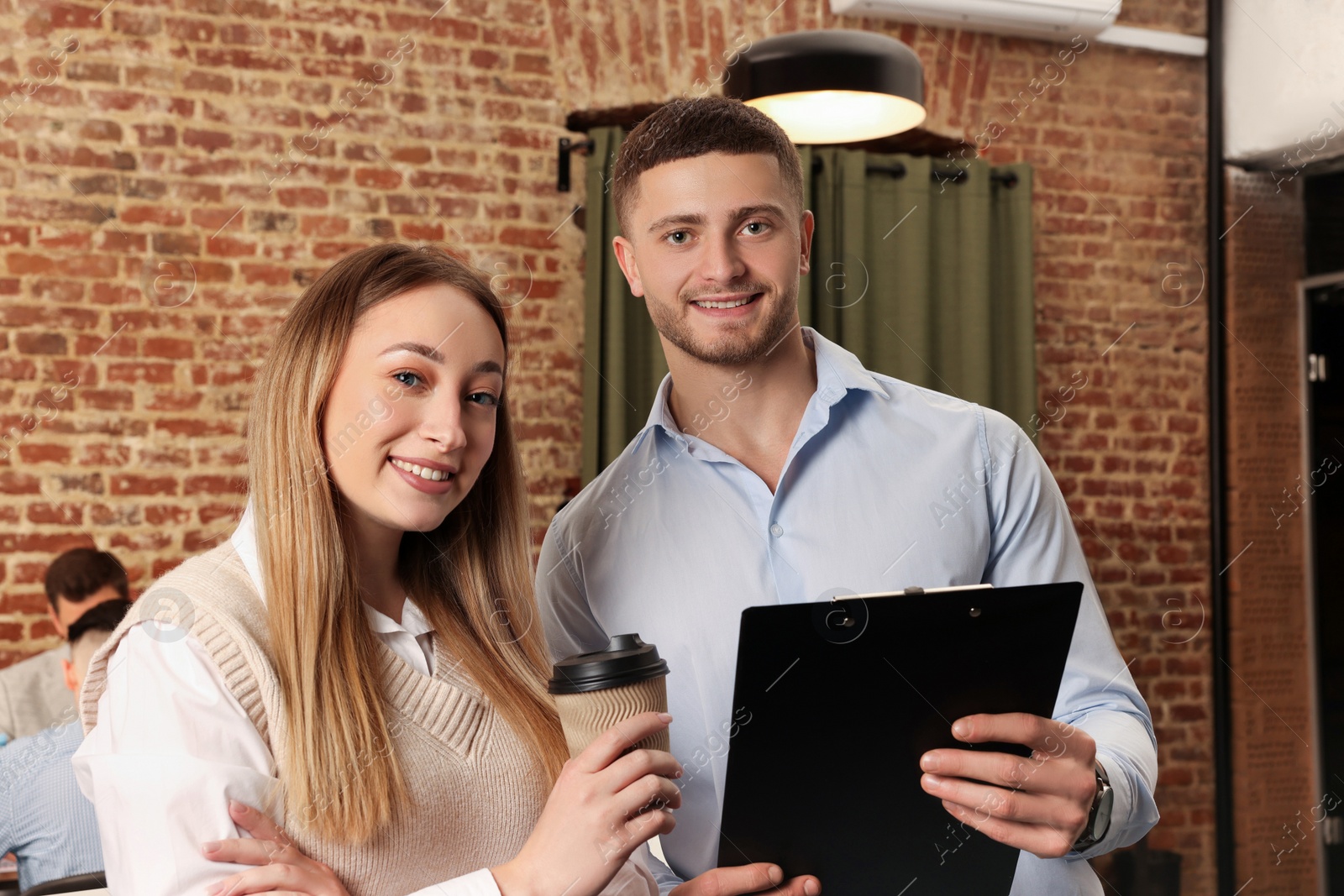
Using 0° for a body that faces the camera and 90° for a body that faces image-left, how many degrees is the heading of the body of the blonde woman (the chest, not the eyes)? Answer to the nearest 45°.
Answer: approximately 315°
